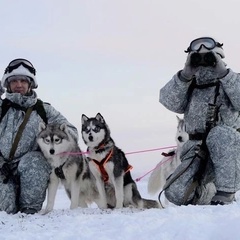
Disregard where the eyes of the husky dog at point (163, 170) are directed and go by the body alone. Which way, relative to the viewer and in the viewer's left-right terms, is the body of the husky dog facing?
facing the viewer and to the right of the viewer

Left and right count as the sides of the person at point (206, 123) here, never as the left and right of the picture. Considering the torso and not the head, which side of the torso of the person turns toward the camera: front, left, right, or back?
front

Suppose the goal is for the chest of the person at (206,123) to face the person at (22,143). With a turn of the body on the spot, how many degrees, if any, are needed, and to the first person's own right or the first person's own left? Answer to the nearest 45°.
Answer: approximately 90° to the first person's own right

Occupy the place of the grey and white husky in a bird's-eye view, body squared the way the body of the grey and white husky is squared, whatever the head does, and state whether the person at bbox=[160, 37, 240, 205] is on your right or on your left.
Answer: on your left

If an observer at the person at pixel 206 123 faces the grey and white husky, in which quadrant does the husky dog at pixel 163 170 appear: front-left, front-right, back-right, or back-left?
front-right

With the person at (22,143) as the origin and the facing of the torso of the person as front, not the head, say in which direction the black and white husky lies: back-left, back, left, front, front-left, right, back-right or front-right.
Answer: left

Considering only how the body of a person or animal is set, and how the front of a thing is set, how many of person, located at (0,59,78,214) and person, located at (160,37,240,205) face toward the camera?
2

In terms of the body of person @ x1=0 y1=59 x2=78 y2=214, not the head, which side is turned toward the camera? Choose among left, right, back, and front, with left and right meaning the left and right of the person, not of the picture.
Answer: front

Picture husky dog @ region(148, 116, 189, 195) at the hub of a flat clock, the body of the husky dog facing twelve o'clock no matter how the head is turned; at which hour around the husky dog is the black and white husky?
The black and white husky is roughly at 2 o'clock from the husky dog.
